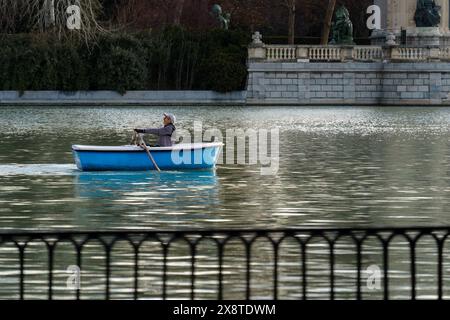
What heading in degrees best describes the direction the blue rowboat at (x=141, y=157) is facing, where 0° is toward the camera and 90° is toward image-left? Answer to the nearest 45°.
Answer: approximately 270°

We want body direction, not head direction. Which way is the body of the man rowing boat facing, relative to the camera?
to the viewer's left
